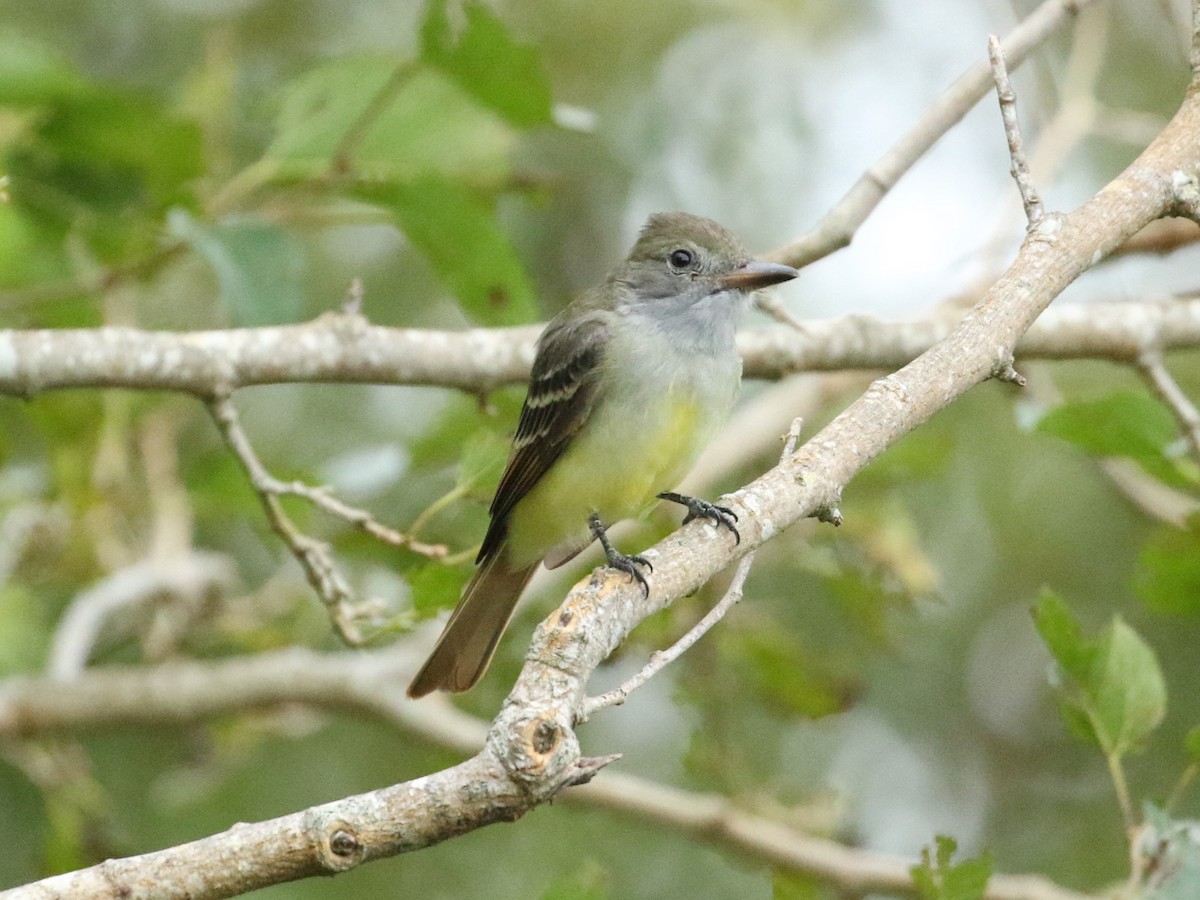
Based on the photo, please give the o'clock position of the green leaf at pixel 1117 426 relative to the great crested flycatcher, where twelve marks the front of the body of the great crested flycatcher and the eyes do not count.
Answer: The green leaf is roughly at 11 o'clock from the great crested flycatcher.

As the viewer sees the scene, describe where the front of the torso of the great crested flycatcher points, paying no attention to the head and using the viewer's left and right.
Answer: facing the viewer and to the right of the viewer

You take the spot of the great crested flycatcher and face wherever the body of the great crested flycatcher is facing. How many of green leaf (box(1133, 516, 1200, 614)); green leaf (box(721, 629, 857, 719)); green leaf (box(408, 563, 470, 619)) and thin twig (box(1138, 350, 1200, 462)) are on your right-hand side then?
1

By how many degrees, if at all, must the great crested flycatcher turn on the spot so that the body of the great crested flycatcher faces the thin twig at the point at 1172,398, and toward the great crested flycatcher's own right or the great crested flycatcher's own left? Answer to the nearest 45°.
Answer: approximately 45° to the great crested flycatcher's own left
